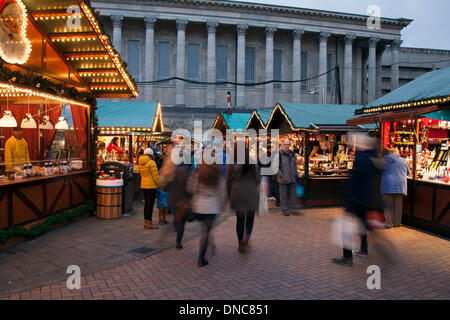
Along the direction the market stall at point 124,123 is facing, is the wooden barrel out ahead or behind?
ahead

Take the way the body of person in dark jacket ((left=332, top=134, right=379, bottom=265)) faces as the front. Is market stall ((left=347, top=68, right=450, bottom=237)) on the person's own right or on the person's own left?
on the person's own right

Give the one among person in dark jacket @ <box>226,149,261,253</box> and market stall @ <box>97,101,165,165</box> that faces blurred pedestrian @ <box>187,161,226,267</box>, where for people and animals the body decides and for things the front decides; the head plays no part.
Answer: the market stall

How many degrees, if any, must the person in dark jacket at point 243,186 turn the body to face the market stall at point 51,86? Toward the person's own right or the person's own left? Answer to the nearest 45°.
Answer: approximately 45° to the person's own left

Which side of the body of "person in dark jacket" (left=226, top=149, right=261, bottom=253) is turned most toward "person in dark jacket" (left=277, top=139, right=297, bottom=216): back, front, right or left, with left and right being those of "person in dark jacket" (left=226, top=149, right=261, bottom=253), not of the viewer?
front

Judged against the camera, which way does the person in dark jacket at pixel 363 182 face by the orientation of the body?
to the viewer's left

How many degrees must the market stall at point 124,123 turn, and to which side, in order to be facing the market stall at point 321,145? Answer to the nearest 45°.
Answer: approximately 45° to its left

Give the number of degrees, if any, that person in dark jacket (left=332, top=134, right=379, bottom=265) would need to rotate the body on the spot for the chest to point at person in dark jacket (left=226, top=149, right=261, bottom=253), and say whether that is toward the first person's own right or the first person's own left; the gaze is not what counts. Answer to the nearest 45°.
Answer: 0° — they already face them

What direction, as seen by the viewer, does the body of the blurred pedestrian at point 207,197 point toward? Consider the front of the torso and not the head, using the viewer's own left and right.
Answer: facing away from the viewer

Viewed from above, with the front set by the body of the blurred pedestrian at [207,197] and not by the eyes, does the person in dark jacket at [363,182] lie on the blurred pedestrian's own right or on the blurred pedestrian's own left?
on the blurred pedestrian's own right

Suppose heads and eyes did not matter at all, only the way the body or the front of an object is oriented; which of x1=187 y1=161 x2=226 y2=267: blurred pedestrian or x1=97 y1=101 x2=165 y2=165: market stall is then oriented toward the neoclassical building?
the blurred pedestrian

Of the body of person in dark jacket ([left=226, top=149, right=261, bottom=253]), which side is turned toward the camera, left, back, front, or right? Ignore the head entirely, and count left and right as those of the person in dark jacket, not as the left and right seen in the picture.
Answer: back
